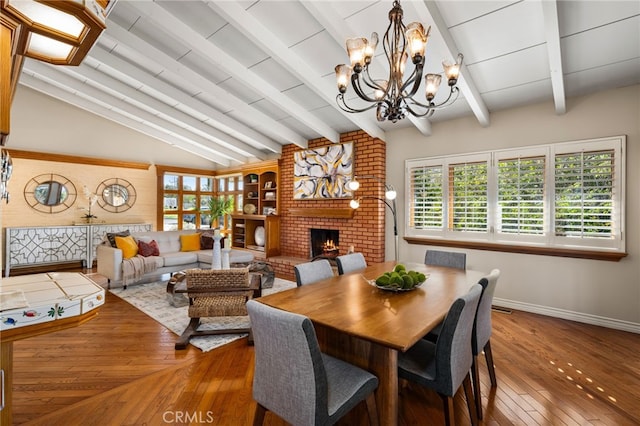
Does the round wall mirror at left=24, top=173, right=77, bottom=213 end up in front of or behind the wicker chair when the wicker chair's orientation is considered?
in front

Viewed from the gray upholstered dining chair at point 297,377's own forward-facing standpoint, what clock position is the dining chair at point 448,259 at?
The dining chair is roughly at 12 o'clock from the gray upholstered dining chair.

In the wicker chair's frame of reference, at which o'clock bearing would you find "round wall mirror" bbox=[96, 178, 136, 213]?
The round wall mirror is roughly at 11 o'clock from the wicker chair.

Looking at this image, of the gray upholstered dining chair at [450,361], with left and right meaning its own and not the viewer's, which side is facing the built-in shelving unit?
front

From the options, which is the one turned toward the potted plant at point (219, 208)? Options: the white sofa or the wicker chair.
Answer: the wicker chair

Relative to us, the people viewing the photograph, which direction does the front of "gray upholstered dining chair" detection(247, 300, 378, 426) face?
facing away from the viewer and to the right of the viewer

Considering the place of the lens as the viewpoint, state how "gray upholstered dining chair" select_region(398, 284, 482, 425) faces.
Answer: facing away from the viewer and to the left of the viewer

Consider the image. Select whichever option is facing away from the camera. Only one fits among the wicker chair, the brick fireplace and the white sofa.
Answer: the wicker chair

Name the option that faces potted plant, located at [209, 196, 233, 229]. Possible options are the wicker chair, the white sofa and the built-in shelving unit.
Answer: the wicker chair

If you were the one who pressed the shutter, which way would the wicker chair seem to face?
facing away from the viewer

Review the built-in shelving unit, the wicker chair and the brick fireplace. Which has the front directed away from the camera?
the wicker chair
